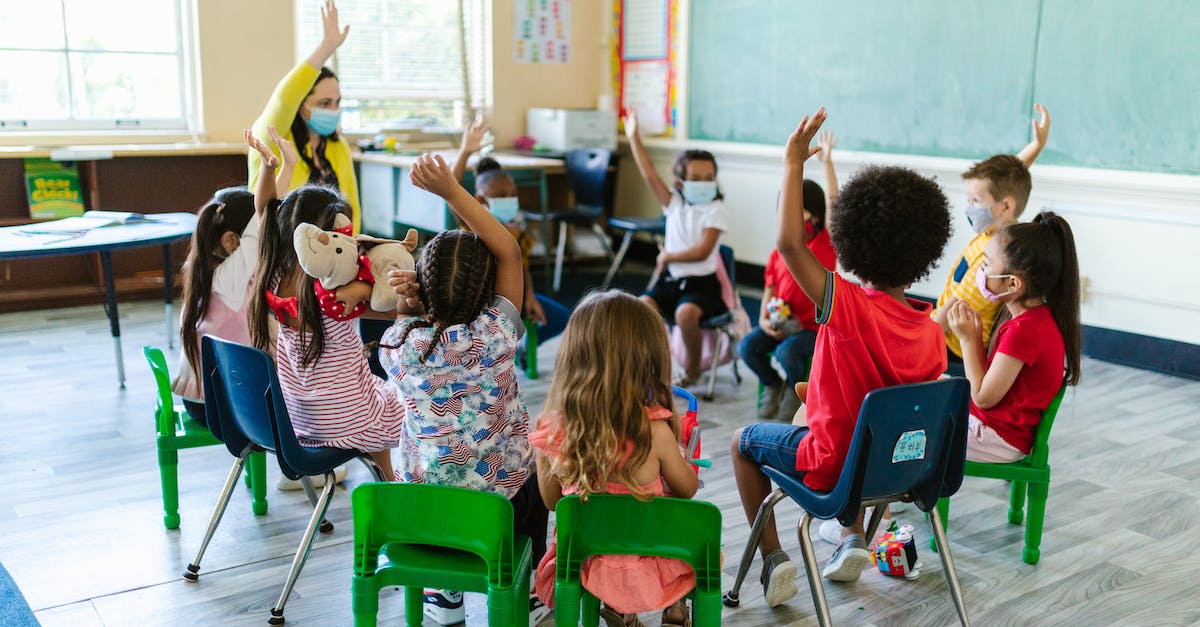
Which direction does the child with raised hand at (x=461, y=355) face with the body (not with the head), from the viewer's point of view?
away from the camera

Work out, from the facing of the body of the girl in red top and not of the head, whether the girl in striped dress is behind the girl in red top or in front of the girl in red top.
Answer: in front

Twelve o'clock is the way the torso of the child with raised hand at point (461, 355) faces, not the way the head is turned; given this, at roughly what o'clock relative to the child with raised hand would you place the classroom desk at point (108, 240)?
The classroom desk is roughly at 11 o'clock from the child with raised hand.

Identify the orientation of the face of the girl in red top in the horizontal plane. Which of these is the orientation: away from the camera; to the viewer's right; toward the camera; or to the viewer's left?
to the viewer's left

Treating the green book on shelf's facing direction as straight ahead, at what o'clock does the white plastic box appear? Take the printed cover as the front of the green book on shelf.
The white plastic box is roughly at 9 o'clock from the green book on shelf.

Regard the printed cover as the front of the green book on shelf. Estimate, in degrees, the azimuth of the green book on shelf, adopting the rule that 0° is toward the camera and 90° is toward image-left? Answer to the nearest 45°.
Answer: approximately 0°

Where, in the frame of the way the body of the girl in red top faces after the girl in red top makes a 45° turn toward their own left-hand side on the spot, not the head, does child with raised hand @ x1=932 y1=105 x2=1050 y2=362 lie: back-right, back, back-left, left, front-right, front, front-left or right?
back-right

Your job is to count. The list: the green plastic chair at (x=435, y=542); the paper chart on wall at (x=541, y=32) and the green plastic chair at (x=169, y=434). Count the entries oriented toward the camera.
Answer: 1

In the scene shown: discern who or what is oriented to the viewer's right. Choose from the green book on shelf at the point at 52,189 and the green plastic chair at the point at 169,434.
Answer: the green plastic chair

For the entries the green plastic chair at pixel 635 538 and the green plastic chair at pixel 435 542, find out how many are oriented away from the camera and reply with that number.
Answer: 2

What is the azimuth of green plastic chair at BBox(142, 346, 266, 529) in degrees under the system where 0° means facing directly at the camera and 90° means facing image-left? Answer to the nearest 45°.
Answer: approximately 270°

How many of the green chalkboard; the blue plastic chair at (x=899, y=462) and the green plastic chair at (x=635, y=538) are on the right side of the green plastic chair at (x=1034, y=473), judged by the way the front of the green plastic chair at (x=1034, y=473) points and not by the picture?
1

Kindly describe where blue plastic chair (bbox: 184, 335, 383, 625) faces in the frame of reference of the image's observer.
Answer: facing away from the viewer and to the right of the viewer

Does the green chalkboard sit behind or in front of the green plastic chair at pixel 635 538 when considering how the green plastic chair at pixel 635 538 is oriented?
in front

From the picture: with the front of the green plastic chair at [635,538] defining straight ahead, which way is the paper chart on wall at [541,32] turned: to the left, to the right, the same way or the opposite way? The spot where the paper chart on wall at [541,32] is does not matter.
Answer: the opposite way

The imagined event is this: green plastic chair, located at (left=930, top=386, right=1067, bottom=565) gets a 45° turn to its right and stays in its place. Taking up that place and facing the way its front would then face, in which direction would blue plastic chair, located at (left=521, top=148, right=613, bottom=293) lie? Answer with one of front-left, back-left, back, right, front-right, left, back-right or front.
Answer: front

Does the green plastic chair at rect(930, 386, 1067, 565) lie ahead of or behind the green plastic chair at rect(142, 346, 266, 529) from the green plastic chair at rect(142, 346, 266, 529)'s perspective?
ahead

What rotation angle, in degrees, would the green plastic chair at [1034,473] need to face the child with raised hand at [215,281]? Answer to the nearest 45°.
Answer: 0° — it already faces them

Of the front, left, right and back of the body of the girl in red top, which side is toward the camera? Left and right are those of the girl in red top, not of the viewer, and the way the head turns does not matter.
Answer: left

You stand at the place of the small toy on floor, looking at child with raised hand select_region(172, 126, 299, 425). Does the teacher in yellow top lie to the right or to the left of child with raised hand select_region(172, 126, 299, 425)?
right

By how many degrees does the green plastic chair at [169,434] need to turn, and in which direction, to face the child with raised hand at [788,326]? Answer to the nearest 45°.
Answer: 0° — it already faces them
